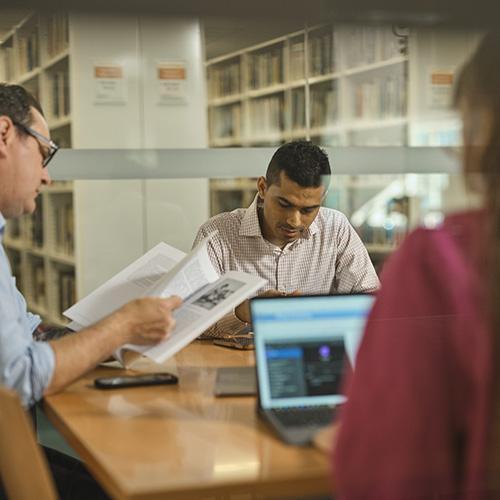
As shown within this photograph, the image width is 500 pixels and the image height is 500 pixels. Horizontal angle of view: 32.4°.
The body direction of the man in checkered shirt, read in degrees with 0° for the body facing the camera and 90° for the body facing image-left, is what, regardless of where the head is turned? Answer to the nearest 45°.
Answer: approximately 0°

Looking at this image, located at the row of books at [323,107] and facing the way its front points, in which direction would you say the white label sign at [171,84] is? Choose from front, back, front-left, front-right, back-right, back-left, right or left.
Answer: back-right

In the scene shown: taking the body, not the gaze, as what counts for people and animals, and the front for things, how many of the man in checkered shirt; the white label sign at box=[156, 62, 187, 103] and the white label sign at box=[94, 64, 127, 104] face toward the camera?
3

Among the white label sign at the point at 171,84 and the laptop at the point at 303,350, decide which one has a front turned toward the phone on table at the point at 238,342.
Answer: the white label sign

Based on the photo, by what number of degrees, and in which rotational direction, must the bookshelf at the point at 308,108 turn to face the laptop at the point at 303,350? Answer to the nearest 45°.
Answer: approximately 45° to its left

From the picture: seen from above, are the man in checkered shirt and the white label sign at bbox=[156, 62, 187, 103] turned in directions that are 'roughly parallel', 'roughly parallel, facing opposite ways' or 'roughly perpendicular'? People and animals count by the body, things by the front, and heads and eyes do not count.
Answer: roughly parallel

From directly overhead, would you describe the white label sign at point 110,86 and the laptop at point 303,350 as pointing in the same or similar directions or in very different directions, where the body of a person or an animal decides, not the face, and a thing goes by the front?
same or similar directions

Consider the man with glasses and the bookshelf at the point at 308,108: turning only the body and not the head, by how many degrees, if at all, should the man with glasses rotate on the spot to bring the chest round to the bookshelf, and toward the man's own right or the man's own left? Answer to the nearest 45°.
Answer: approximately 45° to the man's own left

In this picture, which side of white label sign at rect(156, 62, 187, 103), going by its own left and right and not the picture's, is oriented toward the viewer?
front

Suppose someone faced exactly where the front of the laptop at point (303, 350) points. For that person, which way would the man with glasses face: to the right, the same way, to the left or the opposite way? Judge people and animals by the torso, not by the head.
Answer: to the left

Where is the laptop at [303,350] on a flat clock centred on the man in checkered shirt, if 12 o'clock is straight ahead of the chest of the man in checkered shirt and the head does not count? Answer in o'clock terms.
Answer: The laptop is roughly at 12 o'clock from the man in checkered shirt.

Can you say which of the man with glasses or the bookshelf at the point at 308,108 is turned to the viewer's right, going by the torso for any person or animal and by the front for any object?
the man with glasses

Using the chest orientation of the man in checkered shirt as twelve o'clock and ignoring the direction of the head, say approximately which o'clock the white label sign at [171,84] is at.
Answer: The white label sign is roughly at 5 o'clock from the man in checkered shirt.

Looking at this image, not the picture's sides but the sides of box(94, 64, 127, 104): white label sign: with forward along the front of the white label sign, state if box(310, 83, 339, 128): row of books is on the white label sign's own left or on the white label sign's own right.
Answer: on the white label sign's own left

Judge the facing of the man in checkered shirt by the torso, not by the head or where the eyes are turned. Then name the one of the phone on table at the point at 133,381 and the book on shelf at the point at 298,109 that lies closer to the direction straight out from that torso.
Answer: the phone on table

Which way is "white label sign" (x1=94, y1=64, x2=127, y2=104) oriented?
toward the camera

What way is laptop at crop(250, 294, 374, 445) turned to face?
toward the camera

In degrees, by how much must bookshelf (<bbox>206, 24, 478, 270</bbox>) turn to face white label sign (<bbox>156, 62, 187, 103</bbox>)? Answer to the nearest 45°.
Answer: approximately 45° to its right

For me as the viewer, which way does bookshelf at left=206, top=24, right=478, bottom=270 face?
facing the viewer and to the left of the viewer

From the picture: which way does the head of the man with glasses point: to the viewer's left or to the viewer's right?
to the viewer's right

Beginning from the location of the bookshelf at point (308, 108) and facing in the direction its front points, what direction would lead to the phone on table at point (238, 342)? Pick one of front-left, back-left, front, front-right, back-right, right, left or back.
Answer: front-left
